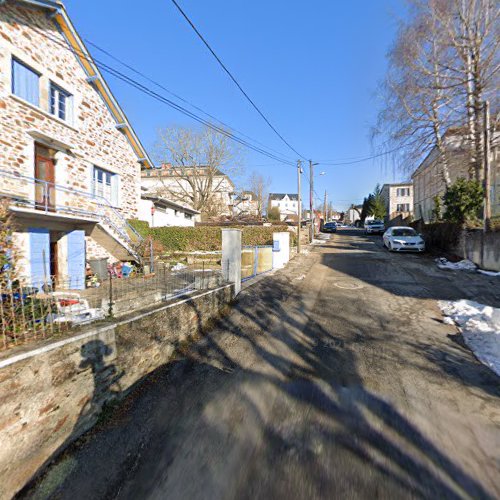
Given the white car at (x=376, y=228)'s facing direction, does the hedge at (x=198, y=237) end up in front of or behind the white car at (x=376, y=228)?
in front

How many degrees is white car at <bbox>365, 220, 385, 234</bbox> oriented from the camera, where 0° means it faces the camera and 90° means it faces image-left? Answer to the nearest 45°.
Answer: approximately 0°

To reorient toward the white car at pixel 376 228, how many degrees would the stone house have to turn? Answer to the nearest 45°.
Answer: approximately 45° to its left

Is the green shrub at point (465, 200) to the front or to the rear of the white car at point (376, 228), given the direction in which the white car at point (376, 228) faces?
to the front

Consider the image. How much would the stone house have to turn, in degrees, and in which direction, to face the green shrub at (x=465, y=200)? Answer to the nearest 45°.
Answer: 0° — it already faces it

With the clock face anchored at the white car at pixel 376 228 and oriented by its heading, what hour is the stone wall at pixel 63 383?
The stone wall is roughly at 12 o'clock from the white car.

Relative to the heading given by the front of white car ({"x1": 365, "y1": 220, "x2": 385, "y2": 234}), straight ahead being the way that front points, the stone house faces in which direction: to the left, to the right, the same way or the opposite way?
to the left

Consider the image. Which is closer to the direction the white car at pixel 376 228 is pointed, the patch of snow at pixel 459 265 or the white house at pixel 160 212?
the patch of snow

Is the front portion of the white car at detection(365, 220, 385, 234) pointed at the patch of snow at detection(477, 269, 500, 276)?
yes

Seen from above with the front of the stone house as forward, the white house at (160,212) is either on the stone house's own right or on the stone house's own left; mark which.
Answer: on the stone house's own left

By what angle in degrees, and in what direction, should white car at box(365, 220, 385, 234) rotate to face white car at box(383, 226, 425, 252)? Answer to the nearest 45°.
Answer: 0° — it already faces it

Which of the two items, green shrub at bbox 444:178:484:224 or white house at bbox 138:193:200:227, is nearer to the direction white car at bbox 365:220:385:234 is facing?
the green shrub

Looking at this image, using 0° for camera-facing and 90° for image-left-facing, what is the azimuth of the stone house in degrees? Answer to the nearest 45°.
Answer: approximately 315°
